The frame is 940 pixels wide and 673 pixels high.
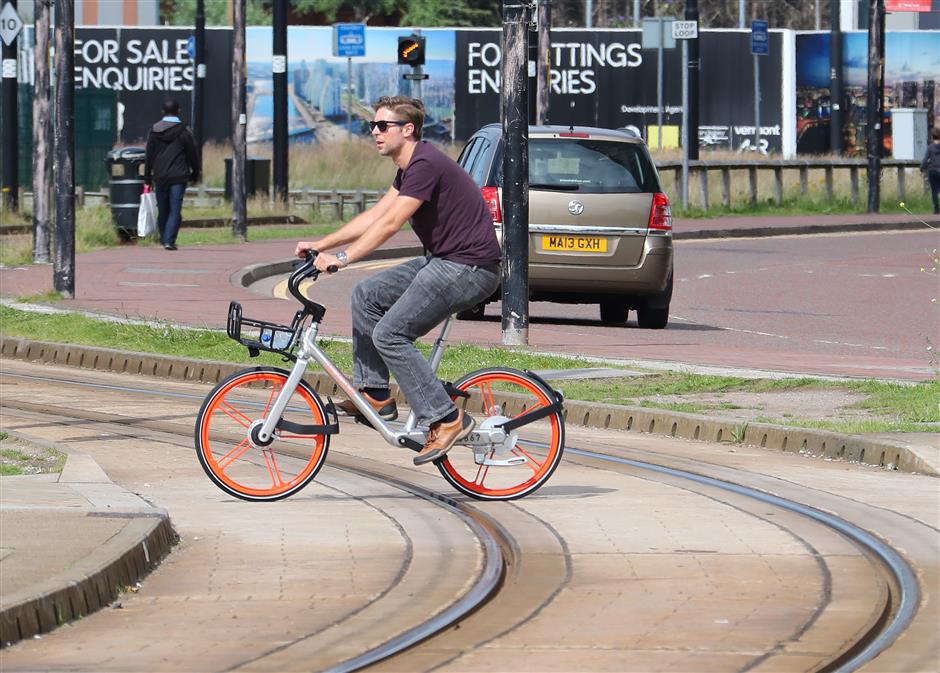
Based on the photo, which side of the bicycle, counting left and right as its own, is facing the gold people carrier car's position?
right

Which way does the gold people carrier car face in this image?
away from the camera

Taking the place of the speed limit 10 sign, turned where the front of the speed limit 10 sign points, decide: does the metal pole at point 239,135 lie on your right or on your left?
on your left

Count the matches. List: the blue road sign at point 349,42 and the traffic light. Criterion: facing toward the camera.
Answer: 2

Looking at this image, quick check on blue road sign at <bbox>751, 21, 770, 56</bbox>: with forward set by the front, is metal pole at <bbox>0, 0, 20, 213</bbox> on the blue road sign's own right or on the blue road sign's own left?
on the blue road sign's own right

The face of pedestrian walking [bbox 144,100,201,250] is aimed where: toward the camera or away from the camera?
away from the camera

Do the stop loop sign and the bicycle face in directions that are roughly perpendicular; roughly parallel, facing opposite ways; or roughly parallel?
roughly perpendicular

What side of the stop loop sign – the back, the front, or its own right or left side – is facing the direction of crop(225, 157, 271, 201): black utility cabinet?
right

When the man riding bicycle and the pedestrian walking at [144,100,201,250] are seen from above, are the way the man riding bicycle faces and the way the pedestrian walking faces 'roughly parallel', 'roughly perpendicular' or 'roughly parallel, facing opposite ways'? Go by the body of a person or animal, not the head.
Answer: roughly perpendicular

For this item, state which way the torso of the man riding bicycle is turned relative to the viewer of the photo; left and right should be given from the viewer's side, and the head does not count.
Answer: facing to the left of the viewer

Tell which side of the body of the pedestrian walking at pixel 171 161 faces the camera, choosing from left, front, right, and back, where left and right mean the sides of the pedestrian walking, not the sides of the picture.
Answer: back
